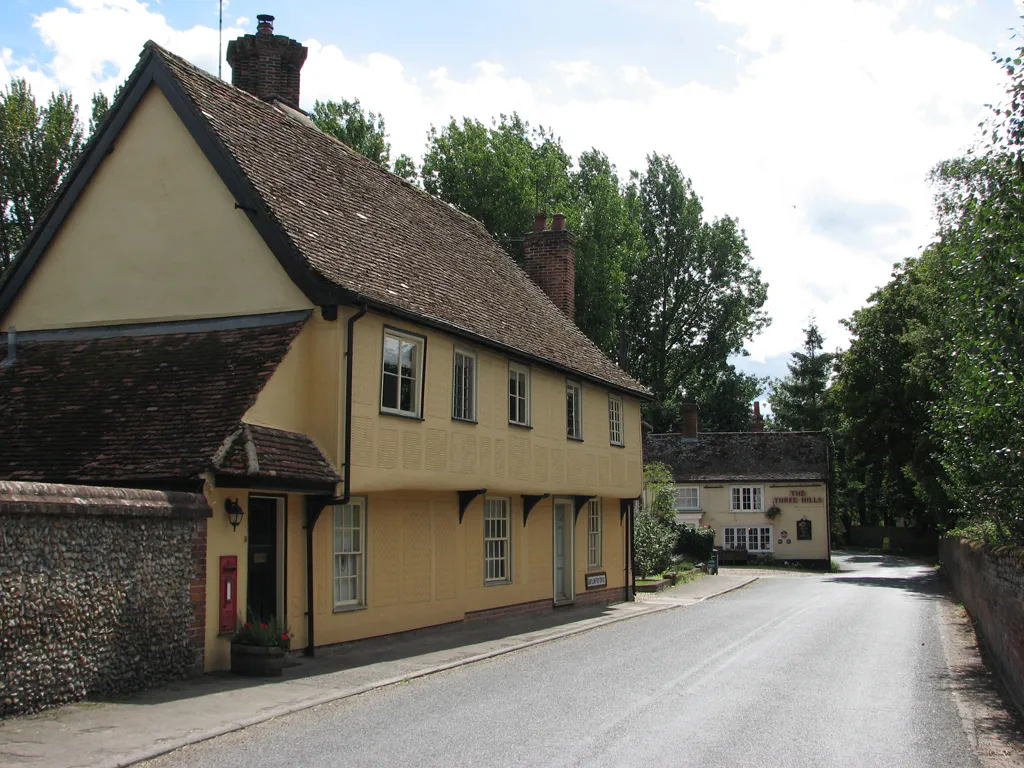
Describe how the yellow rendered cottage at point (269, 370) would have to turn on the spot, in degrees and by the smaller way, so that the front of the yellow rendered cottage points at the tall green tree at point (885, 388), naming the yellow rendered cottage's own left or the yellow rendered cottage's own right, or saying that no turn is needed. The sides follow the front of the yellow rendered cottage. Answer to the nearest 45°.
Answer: approximately 90° to the yellow rendered cottage's own left

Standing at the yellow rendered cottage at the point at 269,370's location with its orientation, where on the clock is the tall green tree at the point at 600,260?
The tall green tree is roughly at 8 o'clock from the yellow rendered cottage.

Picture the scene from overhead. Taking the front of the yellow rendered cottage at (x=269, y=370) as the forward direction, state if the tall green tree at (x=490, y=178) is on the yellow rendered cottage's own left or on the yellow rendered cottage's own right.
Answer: on the yellow rendered cottage's own left

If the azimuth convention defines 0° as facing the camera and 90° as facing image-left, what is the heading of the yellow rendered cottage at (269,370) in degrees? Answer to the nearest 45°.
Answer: approximately 315°

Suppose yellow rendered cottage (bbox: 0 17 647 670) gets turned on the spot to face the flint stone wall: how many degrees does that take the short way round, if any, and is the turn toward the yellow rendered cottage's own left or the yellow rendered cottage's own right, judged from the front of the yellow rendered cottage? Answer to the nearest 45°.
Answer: approximately 45° to the yellow rendered cottage's own right
